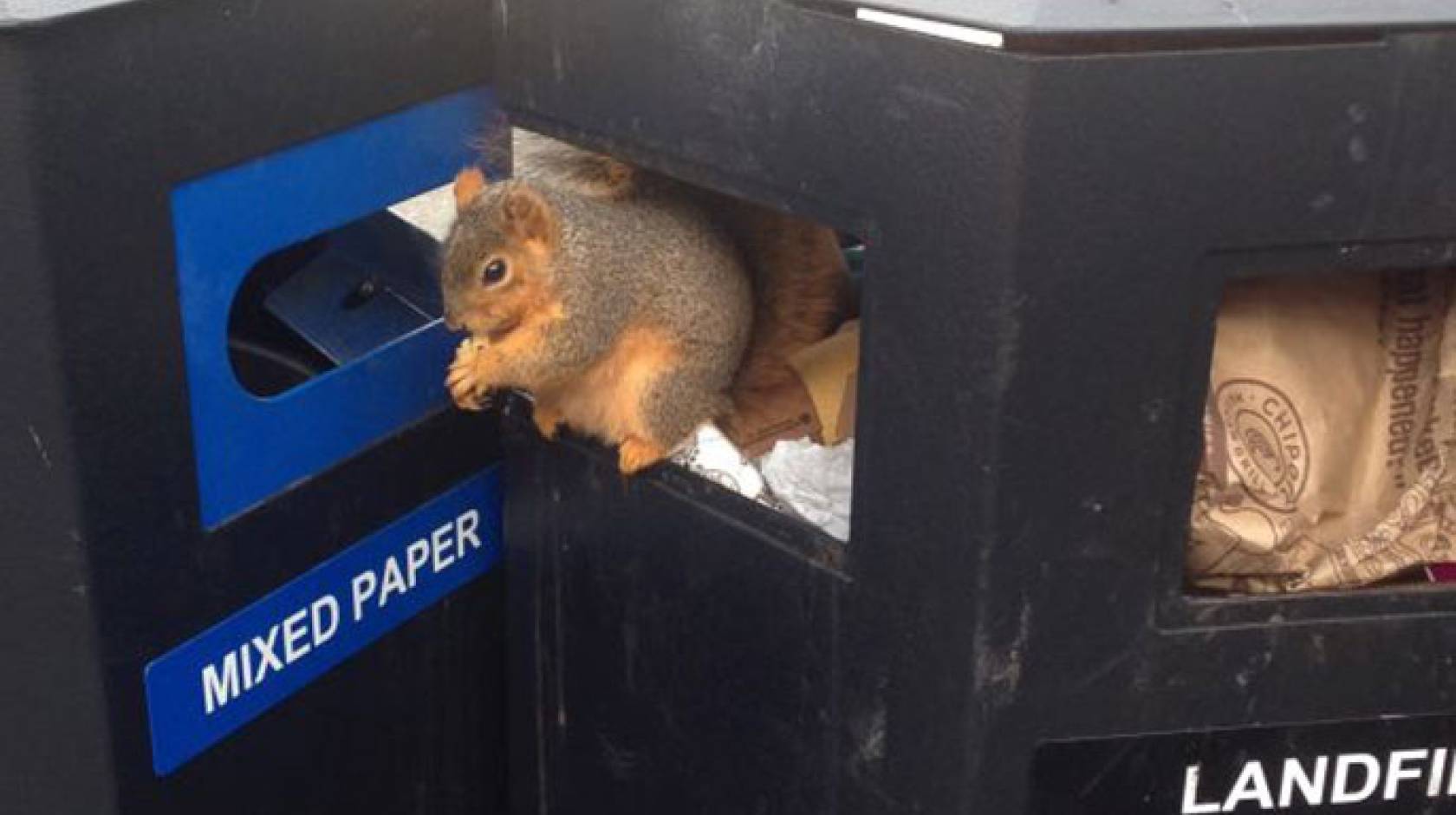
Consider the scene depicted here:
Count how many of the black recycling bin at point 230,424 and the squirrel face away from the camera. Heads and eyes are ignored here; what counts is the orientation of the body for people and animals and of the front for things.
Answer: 0

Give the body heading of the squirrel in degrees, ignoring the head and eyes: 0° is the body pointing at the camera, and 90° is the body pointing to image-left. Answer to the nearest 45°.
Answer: approximately 45°
